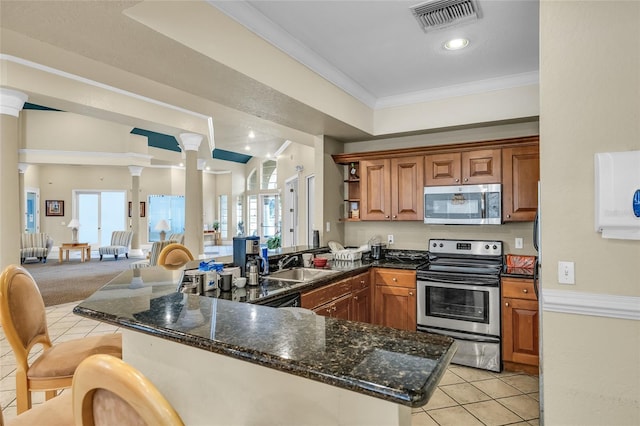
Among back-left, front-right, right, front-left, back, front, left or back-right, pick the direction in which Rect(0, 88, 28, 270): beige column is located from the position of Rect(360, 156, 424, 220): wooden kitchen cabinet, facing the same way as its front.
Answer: right

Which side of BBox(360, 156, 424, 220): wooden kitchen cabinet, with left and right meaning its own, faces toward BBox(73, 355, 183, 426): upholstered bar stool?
front

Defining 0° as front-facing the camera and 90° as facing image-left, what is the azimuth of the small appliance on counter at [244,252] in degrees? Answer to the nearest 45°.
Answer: approximately 315°

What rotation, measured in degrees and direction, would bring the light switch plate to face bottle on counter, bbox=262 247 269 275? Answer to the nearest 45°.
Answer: approximately 90° to its right

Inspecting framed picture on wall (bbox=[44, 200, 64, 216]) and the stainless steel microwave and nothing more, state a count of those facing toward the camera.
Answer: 2

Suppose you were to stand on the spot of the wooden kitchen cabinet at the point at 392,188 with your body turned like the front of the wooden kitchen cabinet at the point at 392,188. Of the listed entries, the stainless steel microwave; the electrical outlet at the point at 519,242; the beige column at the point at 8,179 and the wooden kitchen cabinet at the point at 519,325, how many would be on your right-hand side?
1

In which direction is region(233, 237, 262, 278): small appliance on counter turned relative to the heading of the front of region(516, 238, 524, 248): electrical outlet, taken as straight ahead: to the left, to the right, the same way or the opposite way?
to the left

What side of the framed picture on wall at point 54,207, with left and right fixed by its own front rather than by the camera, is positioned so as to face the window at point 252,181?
left

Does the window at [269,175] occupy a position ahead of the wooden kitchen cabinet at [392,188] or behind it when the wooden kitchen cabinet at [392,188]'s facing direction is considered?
behind

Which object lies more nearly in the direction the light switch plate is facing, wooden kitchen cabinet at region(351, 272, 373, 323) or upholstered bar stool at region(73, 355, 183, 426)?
the upholstered bar stool

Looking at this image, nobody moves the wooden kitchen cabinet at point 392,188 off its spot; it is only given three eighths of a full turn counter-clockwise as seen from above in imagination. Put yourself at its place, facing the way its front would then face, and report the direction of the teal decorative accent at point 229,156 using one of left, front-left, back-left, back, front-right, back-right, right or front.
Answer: left

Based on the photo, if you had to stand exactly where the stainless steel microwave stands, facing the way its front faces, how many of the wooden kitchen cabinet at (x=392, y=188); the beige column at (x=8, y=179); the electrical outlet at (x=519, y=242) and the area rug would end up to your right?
3

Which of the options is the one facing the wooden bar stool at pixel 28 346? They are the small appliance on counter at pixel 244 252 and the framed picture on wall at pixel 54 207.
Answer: the framed picture on wall

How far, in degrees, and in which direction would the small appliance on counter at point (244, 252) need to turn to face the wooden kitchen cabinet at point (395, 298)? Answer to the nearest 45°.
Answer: approximately 45° to its left

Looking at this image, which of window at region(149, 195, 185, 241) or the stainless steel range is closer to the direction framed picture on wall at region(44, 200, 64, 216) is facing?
the stainless steel range

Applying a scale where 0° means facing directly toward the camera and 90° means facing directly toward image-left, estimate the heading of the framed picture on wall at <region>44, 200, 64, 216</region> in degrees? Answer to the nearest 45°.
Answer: approximately 0°

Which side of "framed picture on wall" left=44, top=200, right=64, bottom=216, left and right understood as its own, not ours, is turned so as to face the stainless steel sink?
front

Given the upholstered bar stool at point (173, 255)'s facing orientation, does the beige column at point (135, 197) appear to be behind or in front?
behind
